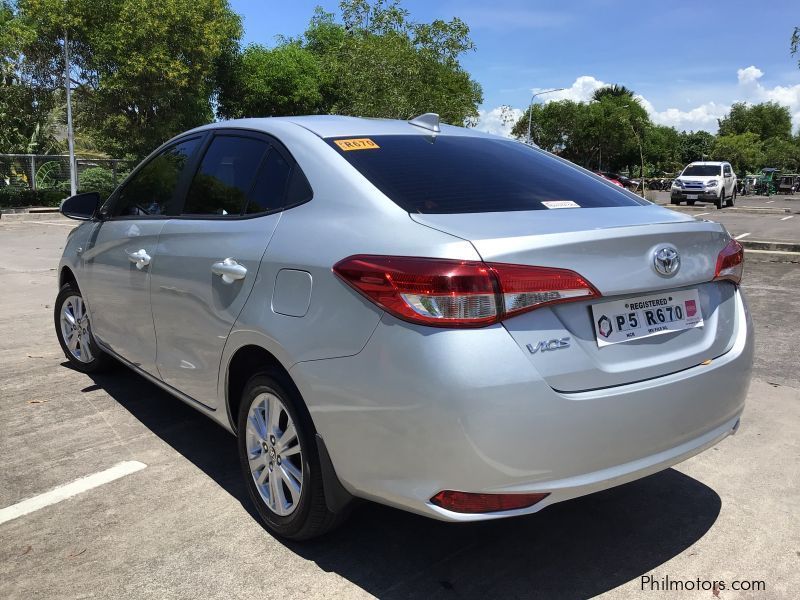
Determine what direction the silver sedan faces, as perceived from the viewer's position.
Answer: facing away from the viewer and to the left of the viewer

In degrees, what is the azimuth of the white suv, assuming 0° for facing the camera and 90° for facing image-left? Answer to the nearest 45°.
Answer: approximately 45°

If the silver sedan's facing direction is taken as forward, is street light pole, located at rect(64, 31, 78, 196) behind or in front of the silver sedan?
in front

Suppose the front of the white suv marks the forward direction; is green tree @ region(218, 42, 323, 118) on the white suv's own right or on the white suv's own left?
on the white suv's own right

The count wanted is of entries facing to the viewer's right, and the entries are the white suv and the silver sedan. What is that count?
0

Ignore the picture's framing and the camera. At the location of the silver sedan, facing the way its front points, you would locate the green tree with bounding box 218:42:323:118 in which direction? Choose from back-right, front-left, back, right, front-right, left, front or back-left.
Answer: front-right

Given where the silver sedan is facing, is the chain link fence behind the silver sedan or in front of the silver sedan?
in front
